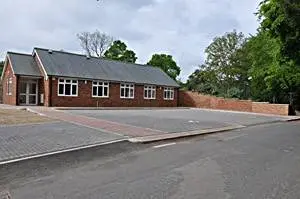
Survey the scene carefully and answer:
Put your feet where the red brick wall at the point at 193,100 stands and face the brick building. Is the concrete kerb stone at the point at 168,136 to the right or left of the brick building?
left

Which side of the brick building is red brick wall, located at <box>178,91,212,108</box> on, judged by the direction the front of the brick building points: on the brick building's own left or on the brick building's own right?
on the brick building's own left

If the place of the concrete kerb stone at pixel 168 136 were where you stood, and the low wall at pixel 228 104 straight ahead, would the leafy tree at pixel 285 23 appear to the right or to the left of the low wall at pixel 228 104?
right

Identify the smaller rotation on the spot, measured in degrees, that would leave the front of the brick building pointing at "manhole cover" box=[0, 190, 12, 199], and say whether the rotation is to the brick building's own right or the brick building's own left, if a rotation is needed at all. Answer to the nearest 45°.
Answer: approximately 45° to the brick building's own right

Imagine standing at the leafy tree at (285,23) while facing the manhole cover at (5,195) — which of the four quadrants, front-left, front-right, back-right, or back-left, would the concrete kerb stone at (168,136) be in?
front-right

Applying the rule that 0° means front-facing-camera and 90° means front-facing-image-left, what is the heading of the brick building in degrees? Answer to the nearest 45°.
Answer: approximately 315°

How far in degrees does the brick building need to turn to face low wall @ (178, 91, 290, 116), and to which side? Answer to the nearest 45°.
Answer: approximately 45° to its left

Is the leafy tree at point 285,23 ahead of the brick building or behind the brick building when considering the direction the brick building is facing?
ahead

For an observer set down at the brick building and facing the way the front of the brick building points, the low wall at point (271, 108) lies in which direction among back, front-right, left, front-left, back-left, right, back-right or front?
front-left
